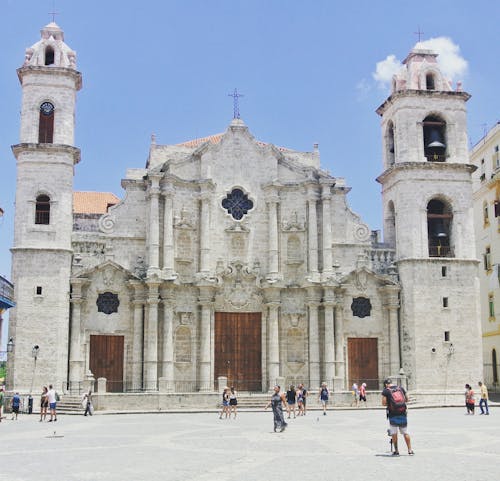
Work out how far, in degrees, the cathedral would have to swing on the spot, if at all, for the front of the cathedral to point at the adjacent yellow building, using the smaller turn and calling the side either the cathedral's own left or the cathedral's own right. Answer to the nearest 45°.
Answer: approximately 135° to the cathedral's own left

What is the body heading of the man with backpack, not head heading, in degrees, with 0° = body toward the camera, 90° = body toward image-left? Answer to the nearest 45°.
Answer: approximately 135°

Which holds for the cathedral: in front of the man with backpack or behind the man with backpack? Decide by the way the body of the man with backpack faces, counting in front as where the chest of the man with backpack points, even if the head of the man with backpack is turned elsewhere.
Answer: in front

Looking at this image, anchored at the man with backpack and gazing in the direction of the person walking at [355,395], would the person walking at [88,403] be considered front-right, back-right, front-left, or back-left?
front-left

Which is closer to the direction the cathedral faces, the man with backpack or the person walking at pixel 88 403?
the man with backpack

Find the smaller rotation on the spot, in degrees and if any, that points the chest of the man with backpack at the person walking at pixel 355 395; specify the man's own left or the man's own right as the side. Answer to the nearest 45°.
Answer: approximately 45° to the man's own right

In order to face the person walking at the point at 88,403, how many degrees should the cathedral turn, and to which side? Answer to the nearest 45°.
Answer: approximately 45° to its right

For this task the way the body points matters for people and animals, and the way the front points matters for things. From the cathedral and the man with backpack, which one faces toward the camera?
the cathedral

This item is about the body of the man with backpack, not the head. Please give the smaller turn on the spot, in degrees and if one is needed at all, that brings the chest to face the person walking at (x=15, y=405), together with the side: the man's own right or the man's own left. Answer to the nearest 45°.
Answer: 0° — they already face them

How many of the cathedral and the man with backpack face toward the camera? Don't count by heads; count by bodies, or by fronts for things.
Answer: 1

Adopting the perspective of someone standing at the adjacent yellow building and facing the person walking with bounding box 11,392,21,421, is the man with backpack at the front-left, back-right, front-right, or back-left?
front-left

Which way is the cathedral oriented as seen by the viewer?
toward the camera
